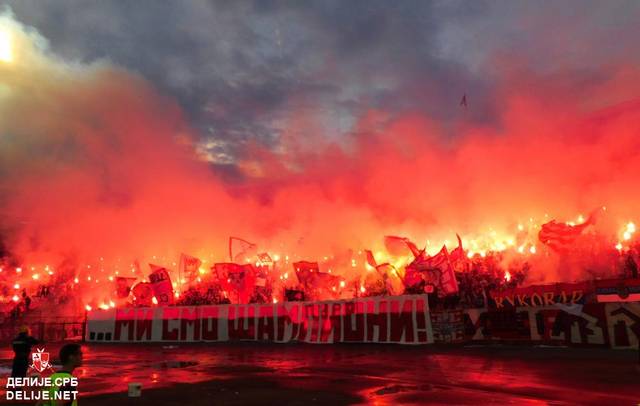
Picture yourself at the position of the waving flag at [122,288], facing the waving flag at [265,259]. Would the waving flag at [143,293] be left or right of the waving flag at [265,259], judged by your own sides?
right

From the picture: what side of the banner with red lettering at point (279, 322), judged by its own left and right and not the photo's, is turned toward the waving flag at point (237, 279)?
back

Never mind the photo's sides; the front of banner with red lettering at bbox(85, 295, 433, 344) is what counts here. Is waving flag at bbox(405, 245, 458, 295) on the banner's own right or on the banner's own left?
on the banner's own left

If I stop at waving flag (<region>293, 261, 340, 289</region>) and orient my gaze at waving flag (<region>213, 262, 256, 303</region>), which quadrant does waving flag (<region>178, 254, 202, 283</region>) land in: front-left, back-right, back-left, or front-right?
front-right

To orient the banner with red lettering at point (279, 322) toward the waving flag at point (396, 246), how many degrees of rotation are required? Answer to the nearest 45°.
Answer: approximately 135° to its left

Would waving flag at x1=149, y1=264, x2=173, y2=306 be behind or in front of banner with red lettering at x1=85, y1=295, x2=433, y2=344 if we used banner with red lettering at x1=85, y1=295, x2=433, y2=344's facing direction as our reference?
behind

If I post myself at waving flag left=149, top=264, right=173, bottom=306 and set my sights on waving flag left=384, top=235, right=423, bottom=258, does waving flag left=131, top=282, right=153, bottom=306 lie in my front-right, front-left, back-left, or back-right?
back-left

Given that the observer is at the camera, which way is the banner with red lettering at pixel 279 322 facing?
facing the viewer

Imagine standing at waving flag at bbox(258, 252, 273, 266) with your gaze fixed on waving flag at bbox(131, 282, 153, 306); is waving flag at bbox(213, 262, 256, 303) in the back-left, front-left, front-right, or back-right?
front-left

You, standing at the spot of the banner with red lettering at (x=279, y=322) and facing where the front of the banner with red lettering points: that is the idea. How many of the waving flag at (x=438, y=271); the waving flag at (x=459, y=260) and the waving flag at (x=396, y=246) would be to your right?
0

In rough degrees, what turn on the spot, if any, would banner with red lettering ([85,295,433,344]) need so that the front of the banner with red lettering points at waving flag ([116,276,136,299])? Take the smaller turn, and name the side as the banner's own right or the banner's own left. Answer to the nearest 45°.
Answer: approximately 135° to the banner's own right

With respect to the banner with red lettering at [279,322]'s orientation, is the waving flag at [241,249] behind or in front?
behind

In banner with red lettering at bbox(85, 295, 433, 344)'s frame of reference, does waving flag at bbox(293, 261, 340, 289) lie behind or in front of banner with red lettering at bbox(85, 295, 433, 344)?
behind
